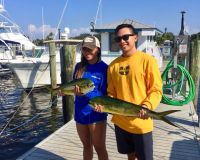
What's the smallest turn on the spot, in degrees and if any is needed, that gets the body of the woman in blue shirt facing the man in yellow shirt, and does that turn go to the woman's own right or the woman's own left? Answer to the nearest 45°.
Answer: approximately 45° to the woman's own left

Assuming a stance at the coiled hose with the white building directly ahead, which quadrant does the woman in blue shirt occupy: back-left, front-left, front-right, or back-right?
back-left

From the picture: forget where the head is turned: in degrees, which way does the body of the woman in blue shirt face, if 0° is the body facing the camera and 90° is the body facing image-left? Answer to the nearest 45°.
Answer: approximately 0°

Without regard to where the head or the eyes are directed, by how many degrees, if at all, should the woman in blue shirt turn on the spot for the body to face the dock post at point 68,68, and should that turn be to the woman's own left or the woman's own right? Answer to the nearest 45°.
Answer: approximately 180°

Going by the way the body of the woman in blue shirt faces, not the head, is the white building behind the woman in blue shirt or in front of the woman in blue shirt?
behind

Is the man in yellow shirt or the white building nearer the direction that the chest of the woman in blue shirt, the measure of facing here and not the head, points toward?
the man in yellow shirt

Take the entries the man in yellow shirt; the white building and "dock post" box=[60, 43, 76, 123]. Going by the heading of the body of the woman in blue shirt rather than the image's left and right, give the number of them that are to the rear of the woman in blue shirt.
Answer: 2

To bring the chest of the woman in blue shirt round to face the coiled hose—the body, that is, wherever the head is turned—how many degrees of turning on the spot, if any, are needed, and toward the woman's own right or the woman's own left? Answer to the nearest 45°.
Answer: approximately 135° to the woman's own left
